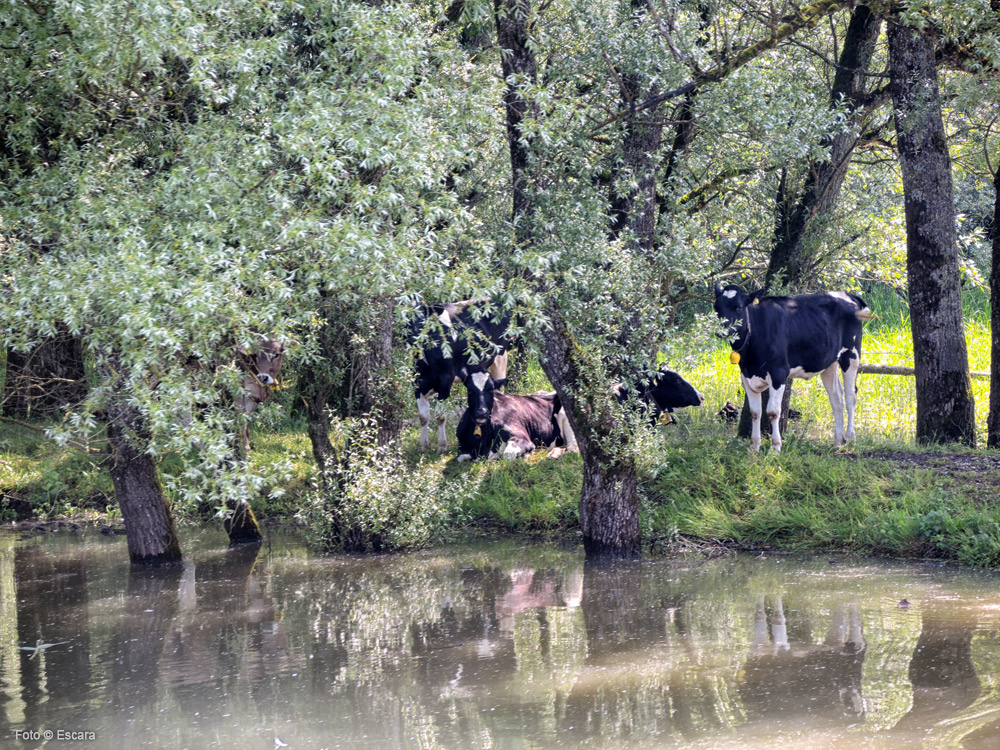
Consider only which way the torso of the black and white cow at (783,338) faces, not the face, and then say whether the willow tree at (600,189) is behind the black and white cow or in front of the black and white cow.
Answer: in front

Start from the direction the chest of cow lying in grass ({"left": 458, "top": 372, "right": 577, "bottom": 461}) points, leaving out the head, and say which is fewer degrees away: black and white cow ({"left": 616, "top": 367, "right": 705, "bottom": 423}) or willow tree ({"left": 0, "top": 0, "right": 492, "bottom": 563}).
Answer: the willow tree

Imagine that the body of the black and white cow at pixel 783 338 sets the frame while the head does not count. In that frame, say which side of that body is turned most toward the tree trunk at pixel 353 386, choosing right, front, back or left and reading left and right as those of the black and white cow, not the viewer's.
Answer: front

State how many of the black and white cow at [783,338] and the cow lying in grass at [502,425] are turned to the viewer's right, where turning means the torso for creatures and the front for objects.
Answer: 0

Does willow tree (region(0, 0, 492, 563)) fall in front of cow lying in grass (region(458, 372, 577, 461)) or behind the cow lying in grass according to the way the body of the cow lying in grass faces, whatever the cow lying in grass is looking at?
in front

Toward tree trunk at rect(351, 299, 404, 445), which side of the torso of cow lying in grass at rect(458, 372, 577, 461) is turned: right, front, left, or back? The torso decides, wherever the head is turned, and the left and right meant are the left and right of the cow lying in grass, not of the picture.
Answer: front

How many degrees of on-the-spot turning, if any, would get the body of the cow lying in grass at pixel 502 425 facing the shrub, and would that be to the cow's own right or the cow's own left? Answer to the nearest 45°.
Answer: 0° — it already faces it

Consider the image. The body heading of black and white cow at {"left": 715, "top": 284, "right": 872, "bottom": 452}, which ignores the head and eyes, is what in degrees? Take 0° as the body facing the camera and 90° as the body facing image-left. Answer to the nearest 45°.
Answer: approximately 45°
